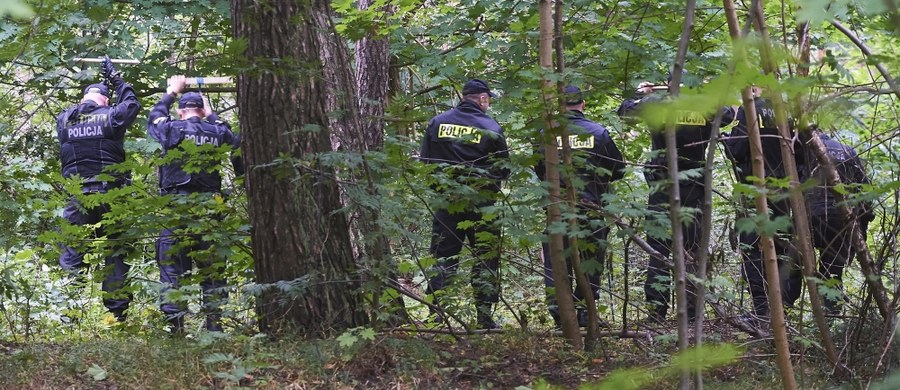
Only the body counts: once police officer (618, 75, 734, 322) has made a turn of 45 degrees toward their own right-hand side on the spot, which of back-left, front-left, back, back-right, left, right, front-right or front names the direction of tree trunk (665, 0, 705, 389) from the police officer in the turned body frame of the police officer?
back-right

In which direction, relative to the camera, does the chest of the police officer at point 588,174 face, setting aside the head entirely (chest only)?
away from the camera

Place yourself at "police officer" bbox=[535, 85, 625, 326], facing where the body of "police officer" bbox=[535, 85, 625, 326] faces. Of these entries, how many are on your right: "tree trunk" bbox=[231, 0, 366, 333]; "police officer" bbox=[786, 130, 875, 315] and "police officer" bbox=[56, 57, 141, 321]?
1

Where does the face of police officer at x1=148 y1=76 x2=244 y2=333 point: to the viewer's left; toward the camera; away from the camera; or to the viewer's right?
away from the camera

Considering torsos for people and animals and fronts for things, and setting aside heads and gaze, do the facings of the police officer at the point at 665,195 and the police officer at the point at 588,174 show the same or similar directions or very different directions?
same or similar directions

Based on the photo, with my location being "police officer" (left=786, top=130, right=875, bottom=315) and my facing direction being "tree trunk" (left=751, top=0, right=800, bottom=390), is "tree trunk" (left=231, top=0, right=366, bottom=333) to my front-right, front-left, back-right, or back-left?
front-right

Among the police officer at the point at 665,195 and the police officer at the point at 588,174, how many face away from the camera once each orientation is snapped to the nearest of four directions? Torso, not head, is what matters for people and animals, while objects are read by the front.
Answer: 2

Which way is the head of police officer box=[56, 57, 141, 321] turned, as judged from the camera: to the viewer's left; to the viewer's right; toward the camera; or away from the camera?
away from the camera

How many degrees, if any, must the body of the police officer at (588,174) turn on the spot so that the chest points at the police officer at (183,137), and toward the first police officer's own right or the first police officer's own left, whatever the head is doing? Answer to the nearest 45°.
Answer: approximately 90° to the first police officer's own left

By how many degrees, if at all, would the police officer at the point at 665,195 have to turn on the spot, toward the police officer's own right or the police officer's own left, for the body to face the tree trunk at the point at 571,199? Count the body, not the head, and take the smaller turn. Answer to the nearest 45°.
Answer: approximately 180°

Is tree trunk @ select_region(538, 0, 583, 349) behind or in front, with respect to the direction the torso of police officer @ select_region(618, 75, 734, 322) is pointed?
behind

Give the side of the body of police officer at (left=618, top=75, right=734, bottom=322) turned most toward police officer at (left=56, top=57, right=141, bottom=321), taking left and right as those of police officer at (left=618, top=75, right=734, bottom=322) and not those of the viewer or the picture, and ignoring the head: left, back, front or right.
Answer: left

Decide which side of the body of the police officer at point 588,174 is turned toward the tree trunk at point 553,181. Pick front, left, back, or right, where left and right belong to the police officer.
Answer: back

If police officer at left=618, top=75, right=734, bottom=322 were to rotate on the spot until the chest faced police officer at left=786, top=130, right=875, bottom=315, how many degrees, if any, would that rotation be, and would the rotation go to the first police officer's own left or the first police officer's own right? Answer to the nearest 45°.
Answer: approximately 135° to the first police officer's own right

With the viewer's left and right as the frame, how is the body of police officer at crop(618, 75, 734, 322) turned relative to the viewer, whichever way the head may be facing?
facing away from the viewer

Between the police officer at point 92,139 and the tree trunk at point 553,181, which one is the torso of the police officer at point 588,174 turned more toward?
the police officer

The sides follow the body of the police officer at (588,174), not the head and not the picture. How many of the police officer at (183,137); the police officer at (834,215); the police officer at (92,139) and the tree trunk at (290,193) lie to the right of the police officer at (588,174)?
1
